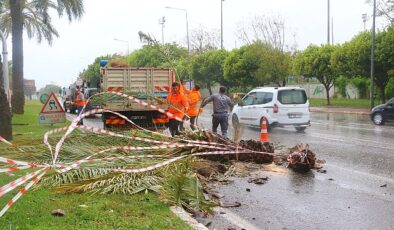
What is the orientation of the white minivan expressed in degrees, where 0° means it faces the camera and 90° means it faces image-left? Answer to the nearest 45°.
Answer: approximately 135°

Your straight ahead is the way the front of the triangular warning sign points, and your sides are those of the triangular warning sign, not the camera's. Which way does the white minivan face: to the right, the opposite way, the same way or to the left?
the opposite way

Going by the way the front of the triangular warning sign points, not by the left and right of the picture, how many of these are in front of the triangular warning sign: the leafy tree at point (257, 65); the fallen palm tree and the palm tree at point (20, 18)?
1

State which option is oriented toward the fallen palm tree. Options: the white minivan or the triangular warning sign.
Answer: the triangular warning sign

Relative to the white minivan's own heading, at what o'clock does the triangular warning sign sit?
The triangular warning sign is roughly at 10 o'clock from the white minivan.

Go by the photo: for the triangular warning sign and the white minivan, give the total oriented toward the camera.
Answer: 1

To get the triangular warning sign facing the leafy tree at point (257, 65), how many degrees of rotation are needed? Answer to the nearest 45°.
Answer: approximately 135° to its left

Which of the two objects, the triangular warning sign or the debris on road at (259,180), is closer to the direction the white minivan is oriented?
the triangular warning sign

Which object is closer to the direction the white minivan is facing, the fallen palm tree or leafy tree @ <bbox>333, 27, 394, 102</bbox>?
the leafy tree

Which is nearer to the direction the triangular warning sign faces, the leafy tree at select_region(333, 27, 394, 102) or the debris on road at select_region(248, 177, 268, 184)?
the debris on road

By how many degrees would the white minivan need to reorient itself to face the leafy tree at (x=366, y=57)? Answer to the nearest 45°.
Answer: approximately 45° to its right

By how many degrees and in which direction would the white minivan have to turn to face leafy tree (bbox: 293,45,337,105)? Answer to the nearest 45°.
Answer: approximately 45° to its right

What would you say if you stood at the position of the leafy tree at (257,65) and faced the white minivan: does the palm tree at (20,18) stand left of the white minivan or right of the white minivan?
right

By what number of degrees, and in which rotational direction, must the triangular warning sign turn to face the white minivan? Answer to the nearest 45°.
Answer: approximately 90° to its left

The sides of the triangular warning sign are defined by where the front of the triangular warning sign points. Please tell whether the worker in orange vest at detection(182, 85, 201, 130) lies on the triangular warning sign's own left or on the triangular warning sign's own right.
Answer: on the triangular warning sign's own left
